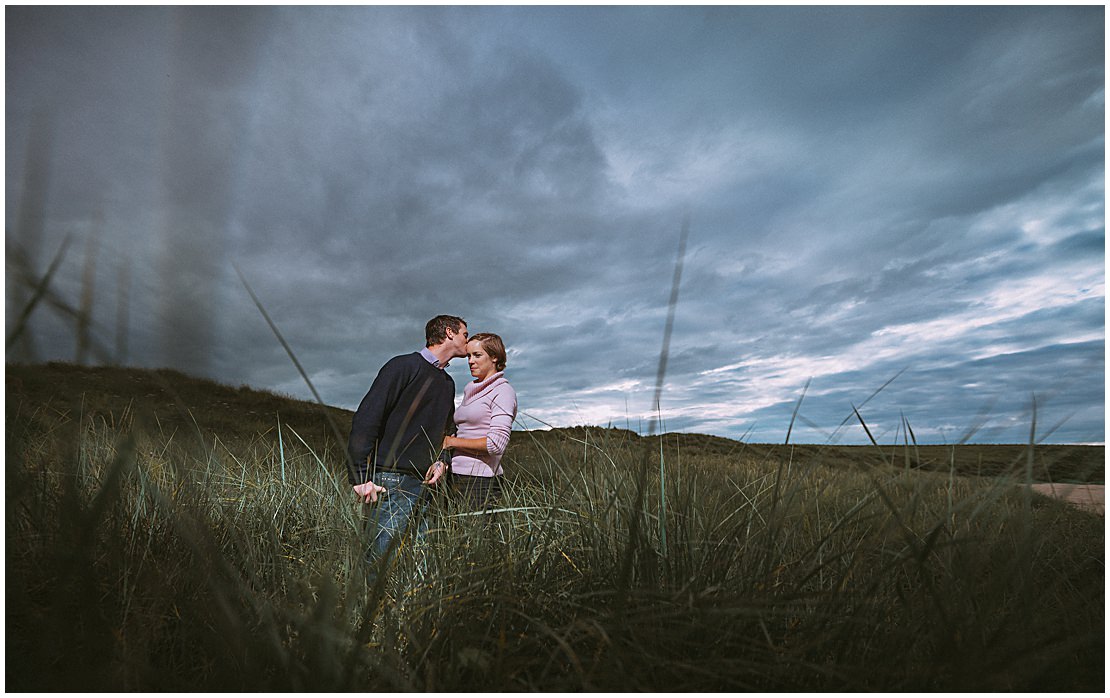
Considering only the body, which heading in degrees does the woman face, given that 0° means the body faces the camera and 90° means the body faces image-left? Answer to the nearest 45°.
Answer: approximately 45°

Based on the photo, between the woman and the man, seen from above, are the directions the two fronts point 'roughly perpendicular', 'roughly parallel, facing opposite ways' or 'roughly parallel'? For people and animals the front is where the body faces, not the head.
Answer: roughly perpendicular

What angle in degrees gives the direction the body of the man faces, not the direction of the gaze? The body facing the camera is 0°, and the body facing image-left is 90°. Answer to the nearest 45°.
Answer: approximately 315°

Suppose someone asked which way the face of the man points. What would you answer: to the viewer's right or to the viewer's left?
to the viewer's right
